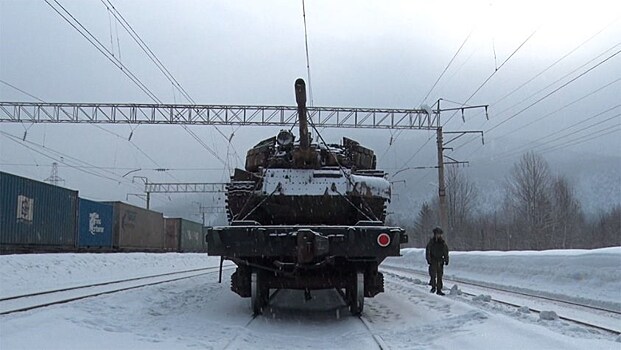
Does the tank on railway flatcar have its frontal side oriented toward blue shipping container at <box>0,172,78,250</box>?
no

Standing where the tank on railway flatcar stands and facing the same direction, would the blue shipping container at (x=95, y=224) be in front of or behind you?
behind

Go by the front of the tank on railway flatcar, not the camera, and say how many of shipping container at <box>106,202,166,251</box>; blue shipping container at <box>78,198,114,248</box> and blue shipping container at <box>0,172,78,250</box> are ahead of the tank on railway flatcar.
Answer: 0

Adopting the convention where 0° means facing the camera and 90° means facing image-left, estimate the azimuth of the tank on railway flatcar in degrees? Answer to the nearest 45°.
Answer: approximately 0°

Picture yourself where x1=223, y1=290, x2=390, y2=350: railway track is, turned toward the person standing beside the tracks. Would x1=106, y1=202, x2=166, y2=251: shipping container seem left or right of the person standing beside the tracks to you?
left

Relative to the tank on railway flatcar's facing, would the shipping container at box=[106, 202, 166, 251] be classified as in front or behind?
behind

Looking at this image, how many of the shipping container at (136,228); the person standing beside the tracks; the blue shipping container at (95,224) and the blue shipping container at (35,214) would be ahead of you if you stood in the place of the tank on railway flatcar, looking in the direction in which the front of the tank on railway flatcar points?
0

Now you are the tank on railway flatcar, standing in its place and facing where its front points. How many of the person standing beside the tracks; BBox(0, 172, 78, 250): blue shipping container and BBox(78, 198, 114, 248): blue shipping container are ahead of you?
0
